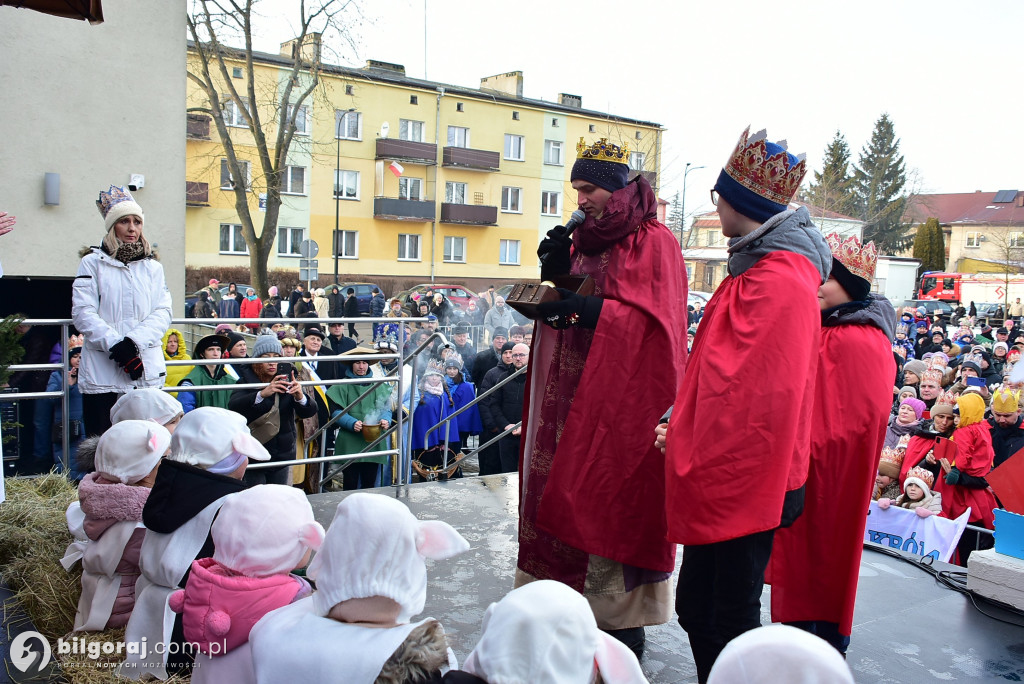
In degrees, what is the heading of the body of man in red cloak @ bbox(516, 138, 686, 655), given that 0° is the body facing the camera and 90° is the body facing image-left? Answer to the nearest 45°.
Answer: approximately 45°

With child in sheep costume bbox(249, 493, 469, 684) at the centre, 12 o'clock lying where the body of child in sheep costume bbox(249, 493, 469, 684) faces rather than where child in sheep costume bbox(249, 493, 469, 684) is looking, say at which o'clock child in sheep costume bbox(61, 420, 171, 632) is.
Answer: child in sheep costume bbox(61, 420, 171, 632) is roughly at 11 o'clock from child in sheep costume bbox(249, 493, 469, 684).

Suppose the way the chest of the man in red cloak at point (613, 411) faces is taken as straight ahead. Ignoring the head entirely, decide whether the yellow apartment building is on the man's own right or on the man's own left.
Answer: on the man's own right

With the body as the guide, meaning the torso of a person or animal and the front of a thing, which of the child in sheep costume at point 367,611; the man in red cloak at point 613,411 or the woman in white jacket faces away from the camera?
the child in sheep costume

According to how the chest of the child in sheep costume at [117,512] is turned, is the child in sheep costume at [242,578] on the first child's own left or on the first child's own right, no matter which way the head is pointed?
on the first child's own right

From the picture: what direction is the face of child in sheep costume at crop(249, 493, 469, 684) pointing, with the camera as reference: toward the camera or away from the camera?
away from the camera

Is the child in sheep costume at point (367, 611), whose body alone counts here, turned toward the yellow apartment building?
yes

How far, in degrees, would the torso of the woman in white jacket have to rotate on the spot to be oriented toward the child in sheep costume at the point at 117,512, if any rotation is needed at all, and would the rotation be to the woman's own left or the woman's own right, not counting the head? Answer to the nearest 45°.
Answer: approximately 45° to the woman's own right

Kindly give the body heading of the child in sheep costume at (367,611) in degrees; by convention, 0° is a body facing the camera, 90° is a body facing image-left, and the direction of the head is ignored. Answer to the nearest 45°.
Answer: approximately 180°

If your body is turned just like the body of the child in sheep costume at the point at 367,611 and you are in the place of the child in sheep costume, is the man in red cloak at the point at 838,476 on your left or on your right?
on your right

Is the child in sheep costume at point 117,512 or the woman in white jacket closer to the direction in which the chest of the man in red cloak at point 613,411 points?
the child in sheep costume

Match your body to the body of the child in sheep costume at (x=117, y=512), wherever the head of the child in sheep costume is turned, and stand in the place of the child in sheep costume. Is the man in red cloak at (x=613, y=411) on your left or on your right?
on your right

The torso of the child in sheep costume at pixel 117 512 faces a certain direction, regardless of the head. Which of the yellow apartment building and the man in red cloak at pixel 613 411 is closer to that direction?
the yellow apartment building

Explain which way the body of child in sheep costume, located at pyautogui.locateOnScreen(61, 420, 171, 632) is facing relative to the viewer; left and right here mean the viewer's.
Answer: facing away from the viewer and to the right of the viewer

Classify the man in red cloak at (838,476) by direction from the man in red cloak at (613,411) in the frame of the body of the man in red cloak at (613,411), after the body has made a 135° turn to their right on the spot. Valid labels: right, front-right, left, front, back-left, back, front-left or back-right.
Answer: right

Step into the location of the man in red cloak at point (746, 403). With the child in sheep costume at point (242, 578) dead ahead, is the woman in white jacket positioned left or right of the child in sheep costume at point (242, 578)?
right

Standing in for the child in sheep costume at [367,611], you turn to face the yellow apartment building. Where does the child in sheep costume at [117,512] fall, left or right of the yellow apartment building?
left
